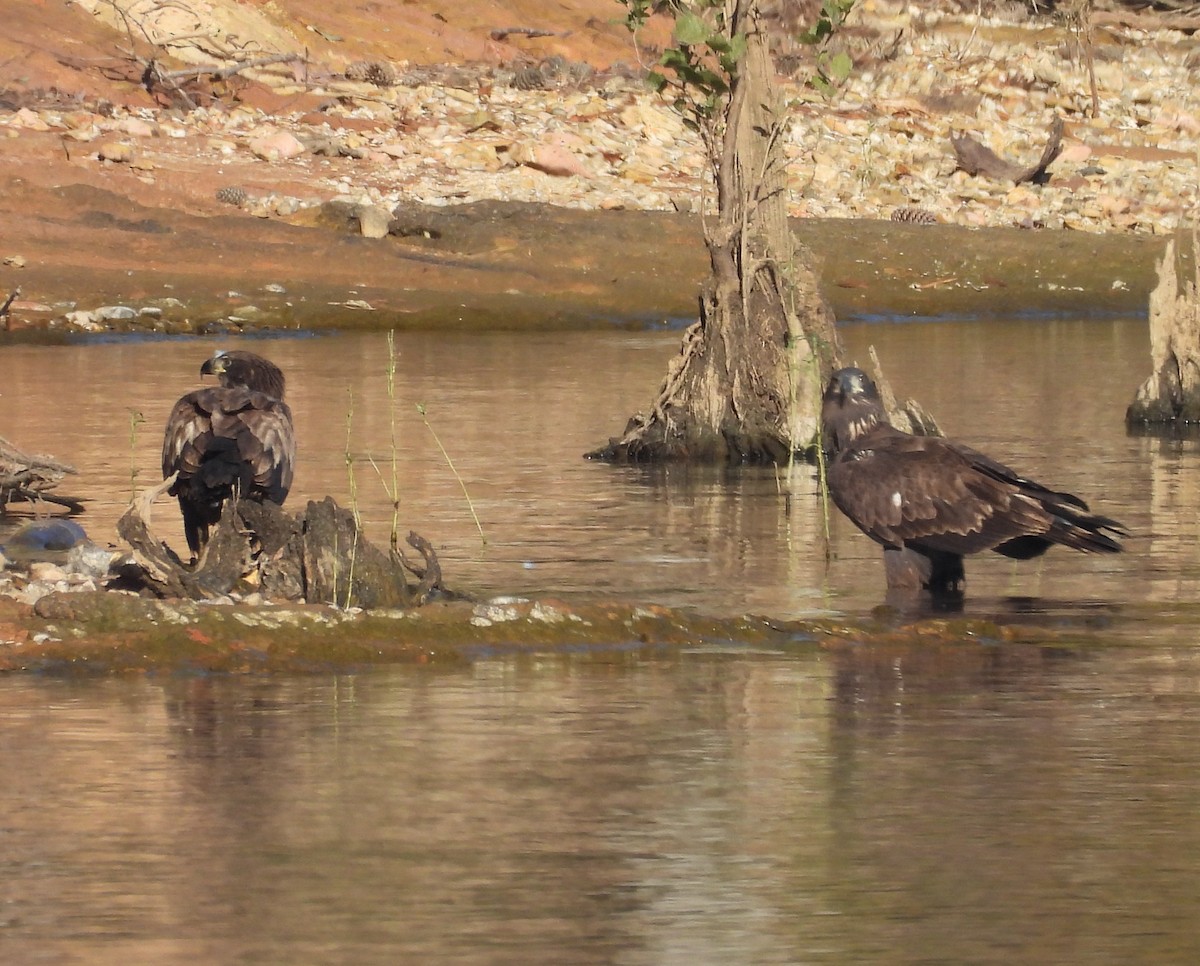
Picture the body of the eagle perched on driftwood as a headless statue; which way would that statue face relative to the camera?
away from the camera

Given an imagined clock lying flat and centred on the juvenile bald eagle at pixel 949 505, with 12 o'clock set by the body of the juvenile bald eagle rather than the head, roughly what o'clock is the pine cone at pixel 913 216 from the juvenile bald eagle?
The pine cone is roughly at 3 o'clock from the juvenile bald eagle.

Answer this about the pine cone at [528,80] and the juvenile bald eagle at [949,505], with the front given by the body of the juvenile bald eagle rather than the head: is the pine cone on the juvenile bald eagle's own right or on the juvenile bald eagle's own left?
on the juvenile bald eagle's own right

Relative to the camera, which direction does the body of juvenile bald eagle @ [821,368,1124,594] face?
to the viewer's left

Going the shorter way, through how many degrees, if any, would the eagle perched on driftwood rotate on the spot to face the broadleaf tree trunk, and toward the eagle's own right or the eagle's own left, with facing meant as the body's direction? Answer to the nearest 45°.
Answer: approximately 45° to the eagle's own right

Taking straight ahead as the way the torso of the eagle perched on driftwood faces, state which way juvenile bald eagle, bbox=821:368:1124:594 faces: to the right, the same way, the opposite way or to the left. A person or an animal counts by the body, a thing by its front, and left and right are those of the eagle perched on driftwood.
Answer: to the left

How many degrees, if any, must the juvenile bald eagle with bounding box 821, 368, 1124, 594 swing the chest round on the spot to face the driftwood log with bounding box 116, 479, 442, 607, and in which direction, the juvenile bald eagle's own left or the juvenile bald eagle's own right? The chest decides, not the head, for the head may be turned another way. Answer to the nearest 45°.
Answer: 0° — it already faces it

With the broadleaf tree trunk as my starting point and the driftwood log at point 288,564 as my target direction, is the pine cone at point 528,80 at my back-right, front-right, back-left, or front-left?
back-right

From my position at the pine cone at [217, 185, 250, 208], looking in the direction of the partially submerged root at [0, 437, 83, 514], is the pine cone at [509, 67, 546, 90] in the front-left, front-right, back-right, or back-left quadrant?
back-left

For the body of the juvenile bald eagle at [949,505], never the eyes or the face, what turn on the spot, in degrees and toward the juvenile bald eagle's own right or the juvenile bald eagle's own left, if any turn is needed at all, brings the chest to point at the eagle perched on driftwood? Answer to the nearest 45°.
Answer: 0° — it already faces it

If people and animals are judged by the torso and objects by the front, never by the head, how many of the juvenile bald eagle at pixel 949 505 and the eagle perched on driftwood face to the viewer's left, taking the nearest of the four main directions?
1

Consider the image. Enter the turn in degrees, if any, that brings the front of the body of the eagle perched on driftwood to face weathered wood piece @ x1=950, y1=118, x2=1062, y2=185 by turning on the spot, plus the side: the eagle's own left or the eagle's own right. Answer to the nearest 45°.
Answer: approximately 45° to the eagle's own right
